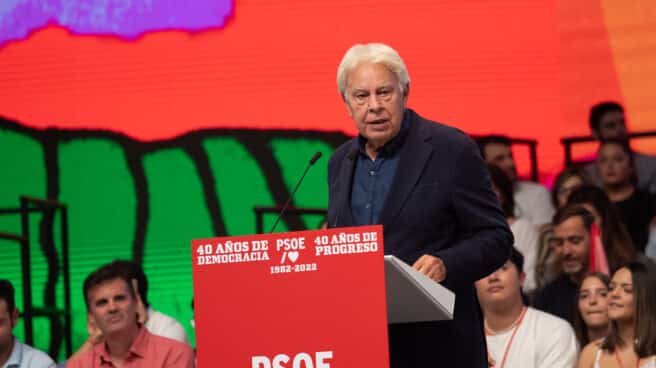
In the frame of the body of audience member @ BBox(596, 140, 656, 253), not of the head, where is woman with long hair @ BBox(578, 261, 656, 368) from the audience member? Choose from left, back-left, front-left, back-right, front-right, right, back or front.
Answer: front-left

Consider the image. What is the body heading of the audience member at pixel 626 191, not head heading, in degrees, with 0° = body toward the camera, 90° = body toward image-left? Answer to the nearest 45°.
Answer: approximately 45°

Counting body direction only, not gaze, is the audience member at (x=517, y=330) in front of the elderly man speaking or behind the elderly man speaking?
behind

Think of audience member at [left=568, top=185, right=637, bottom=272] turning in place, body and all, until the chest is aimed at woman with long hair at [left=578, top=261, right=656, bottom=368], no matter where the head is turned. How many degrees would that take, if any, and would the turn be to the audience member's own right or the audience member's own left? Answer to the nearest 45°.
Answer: approximately 45° to the audience member's own left

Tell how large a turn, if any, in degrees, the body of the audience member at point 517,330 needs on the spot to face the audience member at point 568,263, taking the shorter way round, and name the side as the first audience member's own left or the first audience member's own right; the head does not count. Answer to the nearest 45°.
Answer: approximately 180°

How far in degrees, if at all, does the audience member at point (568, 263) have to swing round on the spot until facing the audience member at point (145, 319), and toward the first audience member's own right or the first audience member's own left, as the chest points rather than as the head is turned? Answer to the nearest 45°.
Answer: approximately 45° to the first audience member's own right
